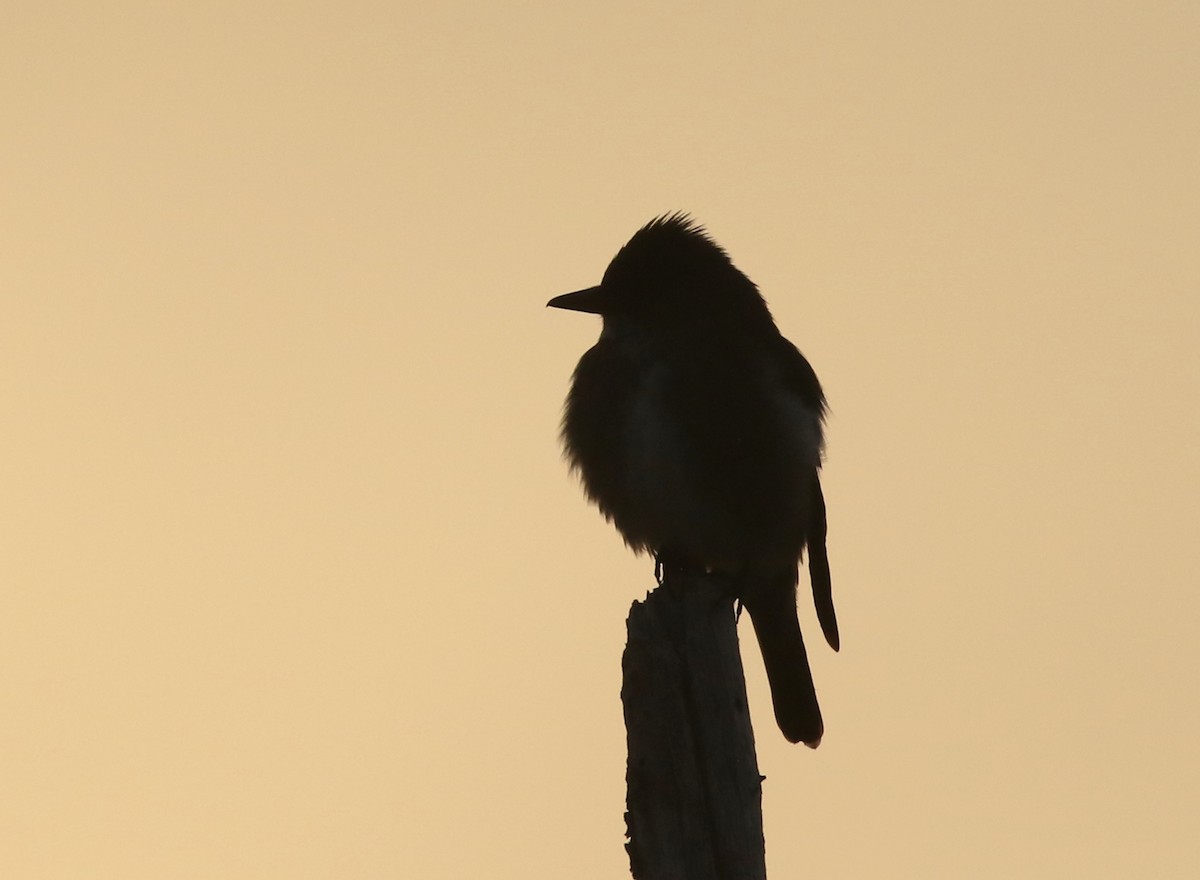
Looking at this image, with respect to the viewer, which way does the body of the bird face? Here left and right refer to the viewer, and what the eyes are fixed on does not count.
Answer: facing the viewer and to the left of the viewer
